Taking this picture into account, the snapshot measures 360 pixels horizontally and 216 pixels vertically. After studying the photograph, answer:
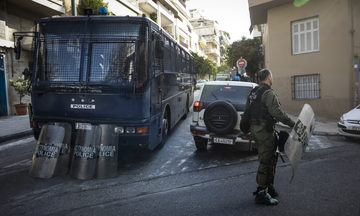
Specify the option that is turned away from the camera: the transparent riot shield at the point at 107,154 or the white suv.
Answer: the white suv

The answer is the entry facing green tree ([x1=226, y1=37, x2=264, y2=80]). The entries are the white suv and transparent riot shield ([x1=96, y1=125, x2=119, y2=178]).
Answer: the white suv

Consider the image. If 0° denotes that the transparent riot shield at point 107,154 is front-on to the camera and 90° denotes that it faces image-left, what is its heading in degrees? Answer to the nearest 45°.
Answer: approximately 0°

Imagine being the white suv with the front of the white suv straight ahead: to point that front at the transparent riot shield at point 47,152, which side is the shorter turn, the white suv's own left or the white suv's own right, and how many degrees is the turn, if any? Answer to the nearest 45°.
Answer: approximately 135° to the white suv's own left

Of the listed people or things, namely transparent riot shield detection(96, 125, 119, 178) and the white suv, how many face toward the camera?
1

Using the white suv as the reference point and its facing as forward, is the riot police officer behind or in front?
behind

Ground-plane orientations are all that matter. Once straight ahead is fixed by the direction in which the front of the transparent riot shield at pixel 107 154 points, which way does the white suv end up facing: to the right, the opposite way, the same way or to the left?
the opposite way

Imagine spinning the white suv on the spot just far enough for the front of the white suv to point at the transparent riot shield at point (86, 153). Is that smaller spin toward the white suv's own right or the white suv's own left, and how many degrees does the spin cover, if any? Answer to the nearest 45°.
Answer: approximately 135° to the white suv's own left

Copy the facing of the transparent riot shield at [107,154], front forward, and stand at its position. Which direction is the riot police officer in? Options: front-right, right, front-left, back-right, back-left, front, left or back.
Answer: front-left

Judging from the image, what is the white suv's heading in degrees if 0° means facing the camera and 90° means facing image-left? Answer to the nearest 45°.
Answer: approximately 180°

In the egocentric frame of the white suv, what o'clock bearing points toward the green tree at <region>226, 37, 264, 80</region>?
The green tree is roughly at 12 o'clock from the white suv.
